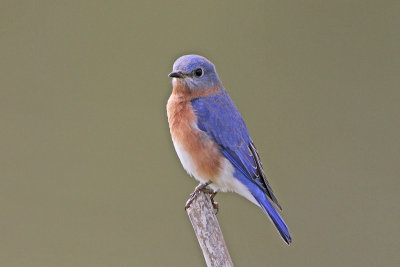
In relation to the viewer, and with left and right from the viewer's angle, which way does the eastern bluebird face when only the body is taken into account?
facing to the left of the viewer
